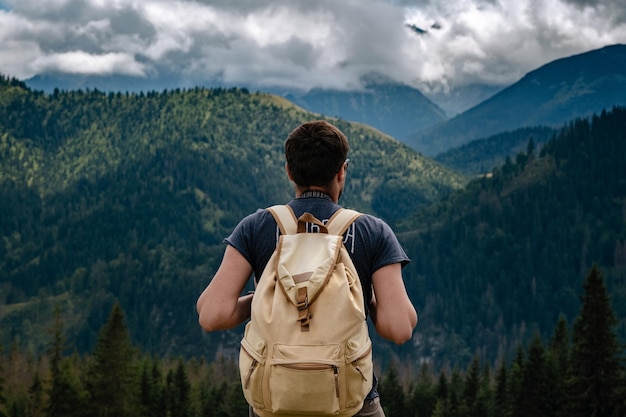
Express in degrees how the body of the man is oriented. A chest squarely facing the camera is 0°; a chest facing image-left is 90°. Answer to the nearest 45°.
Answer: approximately 180°
